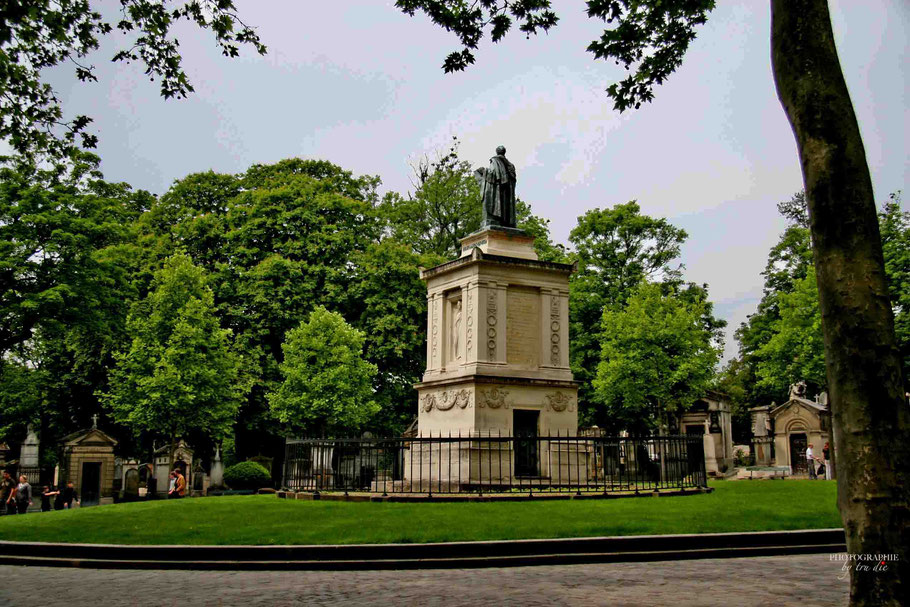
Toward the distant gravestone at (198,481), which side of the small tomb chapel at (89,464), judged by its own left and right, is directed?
left

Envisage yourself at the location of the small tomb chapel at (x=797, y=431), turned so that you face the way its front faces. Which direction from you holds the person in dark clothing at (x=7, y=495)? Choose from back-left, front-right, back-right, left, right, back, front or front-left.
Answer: front-right

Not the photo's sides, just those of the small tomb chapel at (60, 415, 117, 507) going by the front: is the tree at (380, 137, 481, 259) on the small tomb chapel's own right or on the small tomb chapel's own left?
on the small tomb chapel's own left

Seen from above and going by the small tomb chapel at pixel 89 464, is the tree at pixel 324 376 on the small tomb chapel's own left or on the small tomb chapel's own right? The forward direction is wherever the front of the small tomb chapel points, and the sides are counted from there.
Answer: on the small tomb chapel's own left

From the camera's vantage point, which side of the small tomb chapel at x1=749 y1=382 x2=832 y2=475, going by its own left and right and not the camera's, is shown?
front

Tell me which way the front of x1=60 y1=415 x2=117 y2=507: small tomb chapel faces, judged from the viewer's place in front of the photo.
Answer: facing the viewer

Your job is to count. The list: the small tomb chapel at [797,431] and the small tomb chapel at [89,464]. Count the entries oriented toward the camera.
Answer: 2
